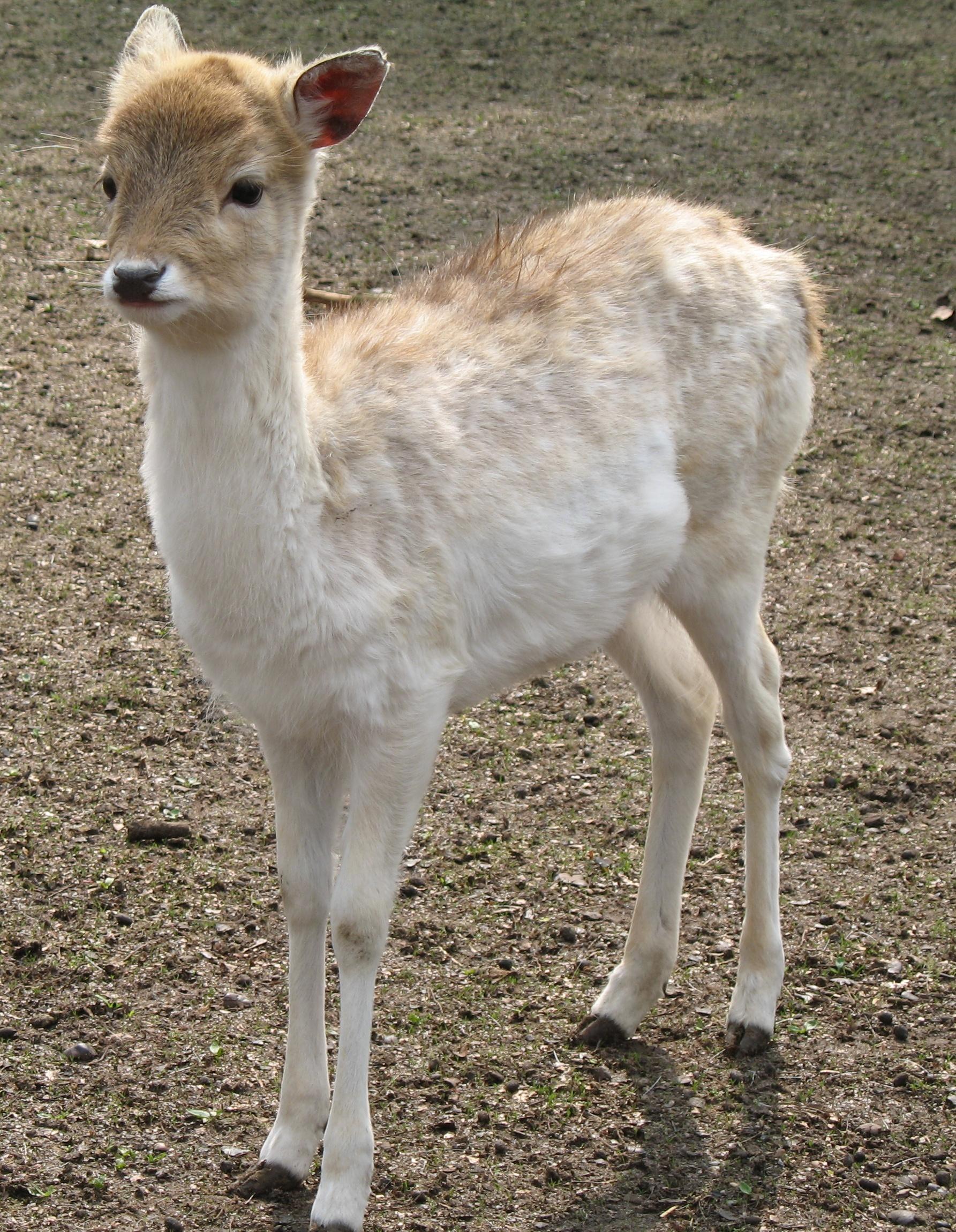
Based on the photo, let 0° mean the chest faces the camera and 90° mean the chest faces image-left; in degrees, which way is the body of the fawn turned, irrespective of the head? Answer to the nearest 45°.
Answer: approximately 45°
